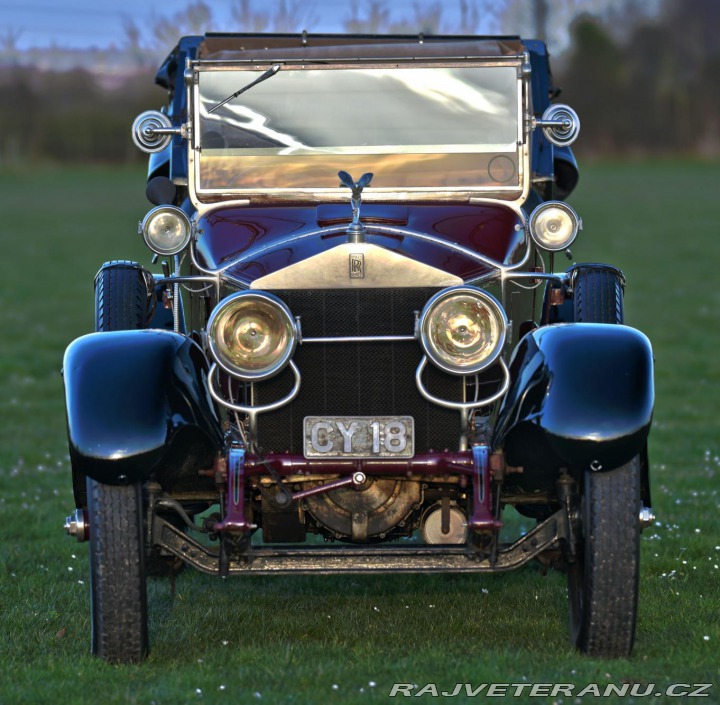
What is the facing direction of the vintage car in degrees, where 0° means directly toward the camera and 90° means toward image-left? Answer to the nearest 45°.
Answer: approximately 0°

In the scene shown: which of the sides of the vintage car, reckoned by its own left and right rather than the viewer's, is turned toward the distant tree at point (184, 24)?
back
